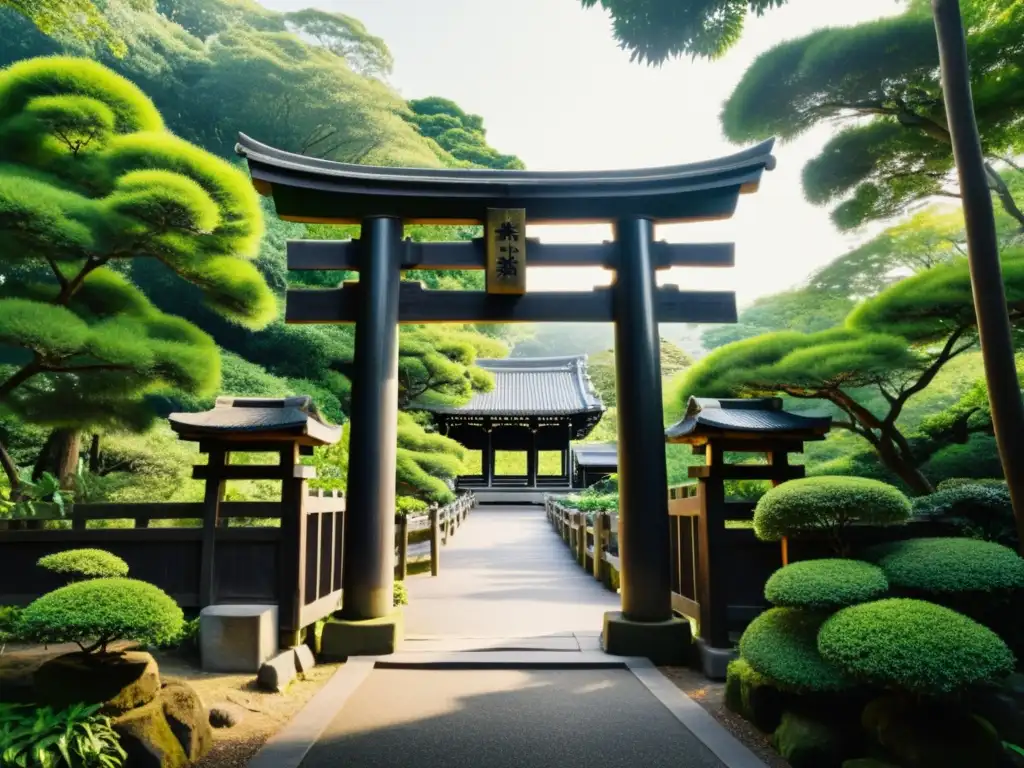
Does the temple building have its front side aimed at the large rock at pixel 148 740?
yes

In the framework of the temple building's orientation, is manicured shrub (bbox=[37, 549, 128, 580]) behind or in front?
in front

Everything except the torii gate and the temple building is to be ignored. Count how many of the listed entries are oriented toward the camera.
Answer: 2

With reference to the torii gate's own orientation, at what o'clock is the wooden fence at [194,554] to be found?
The wooden fence is roughly at 3 o'clock from the torii gate.

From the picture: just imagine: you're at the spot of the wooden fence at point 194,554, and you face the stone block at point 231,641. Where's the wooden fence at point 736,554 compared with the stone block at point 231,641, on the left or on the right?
left

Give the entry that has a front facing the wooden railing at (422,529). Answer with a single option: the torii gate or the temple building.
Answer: the temple building

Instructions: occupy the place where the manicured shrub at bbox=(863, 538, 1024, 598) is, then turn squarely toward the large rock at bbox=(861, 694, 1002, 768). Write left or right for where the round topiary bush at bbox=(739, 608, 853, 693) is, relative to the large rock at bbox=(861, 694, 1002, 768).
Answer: right

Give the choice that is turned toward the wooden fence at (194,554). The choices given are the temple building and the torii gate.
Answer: the temple building

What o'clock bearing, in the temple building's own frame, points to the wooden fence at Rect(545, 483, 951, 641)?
The wooden fence is roughly at 12 o'clock from the temple building.
